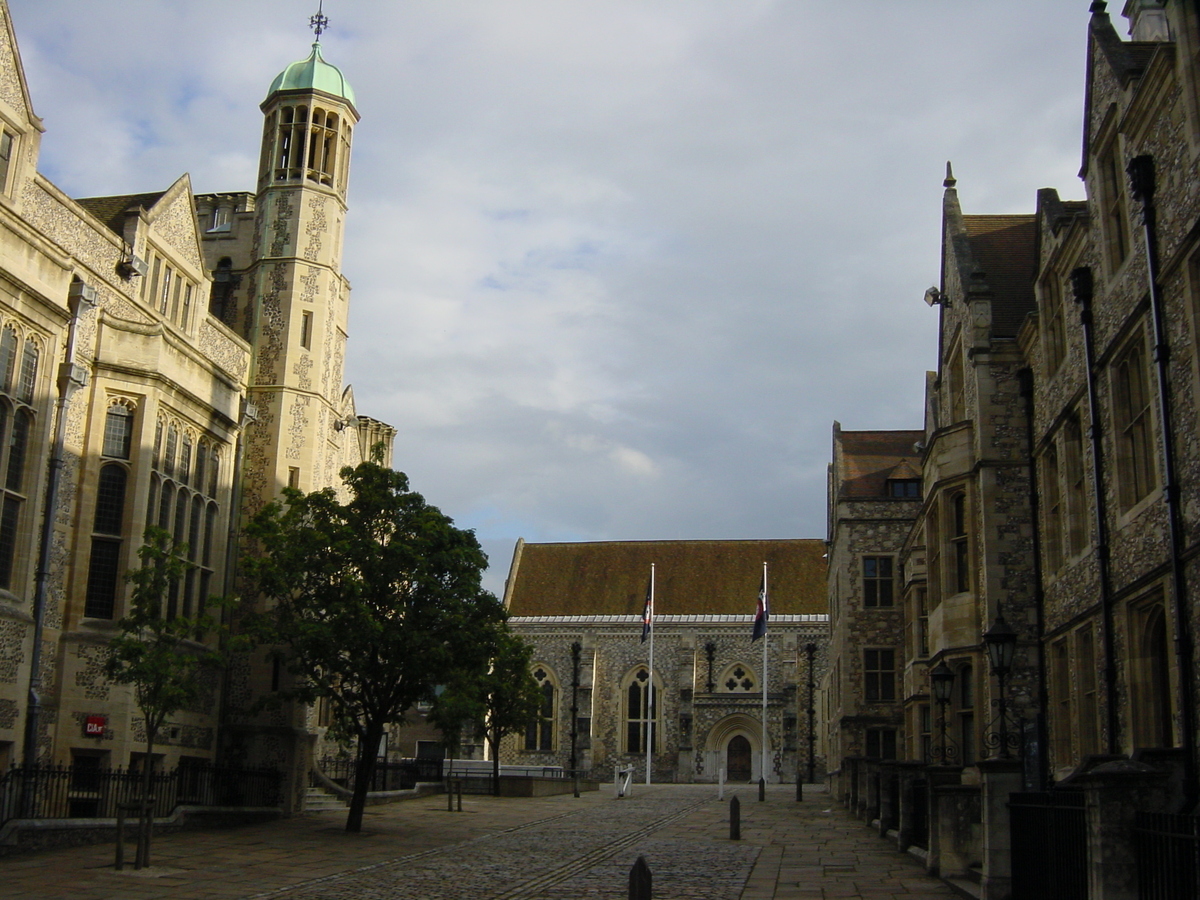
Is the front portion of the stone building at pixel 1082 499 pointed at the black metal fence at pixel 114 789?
yes

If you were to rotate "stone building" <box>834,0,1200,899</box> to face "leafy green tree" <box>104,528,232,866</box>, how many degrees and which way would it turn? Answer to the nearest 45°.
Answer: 0° — it already faces it

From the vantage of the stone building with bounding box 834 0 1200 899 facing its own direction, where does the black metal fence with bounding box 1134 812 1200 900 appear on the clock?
The black metal fence is roughly at 9 o'clock from the stone building.

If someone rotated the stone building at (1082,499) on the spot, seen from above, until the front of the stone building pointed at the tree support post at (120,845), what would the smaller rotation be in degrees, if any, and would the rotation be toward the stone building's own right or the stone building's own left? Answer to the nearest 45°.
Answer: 0° — it already faces it

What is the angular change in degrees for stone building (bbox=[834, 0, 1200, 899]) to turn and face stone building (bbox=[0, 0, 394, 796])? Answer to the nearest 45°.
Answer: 0° — it already faces it

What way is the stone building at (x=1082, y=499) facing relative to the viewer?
to the viewer's left
